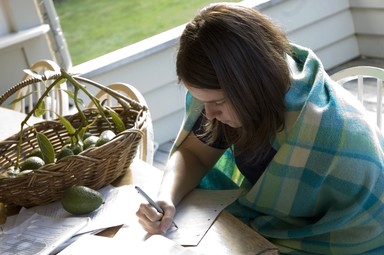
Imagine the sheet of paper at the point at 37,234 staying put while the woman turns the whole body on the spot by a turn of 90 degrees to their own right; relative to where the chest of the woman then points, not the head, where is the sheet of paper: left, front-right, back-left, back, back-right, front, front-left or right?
front-left

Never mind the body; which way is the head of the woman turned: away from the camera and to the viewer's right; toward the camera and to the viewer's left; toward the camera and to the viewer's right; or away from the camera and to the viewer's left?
toward the camera and to the viewer's left

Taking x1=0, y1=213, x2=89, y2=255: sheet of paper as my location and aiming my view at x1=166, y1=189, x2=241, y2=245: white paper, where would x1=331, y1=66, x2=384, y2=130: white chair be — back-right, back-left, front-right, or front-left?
front-left
